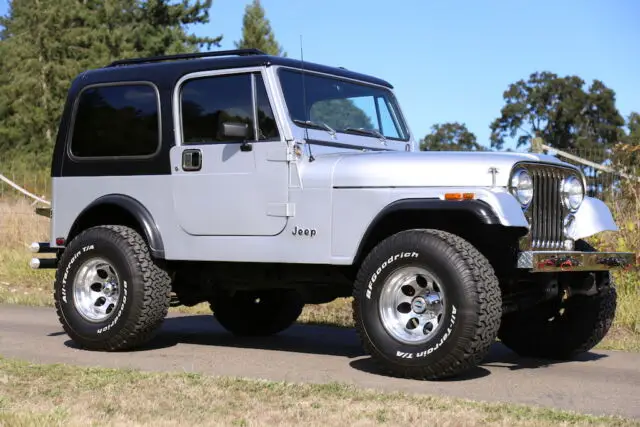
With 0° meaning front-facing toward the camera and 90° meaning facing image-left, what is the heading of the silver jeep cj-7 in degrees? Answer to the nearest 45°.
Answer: approximately 315°

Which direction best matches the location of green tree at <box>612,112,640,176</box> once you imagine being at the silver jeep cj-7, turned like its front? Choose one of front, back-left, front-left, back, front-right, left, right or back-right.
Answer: left

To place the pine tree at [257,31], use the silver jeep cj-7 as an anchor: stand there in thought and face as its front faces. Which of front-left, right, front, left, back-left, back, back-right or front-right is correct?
back-left
